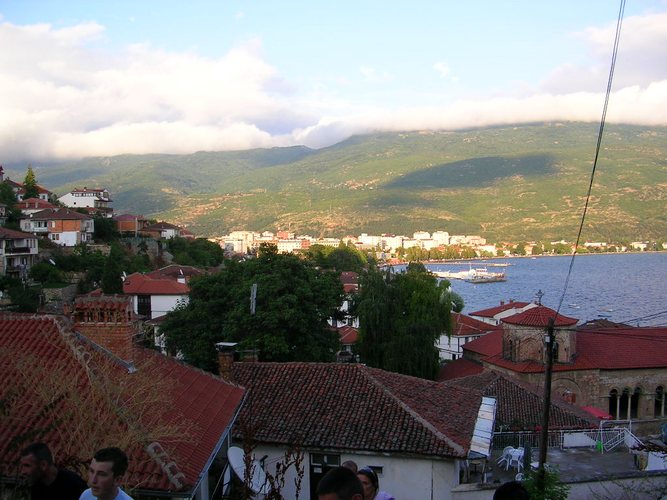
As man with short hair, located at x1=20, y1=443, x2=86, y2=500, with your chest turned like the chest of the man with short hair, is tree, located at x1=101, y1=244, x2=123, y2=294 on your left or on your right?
on your right

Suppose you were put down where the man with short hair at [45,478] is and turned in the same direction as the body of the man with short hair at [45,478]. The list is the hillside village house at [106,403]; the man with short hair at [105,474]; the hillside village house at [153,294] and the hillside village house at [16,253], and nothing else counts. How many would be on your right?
3
